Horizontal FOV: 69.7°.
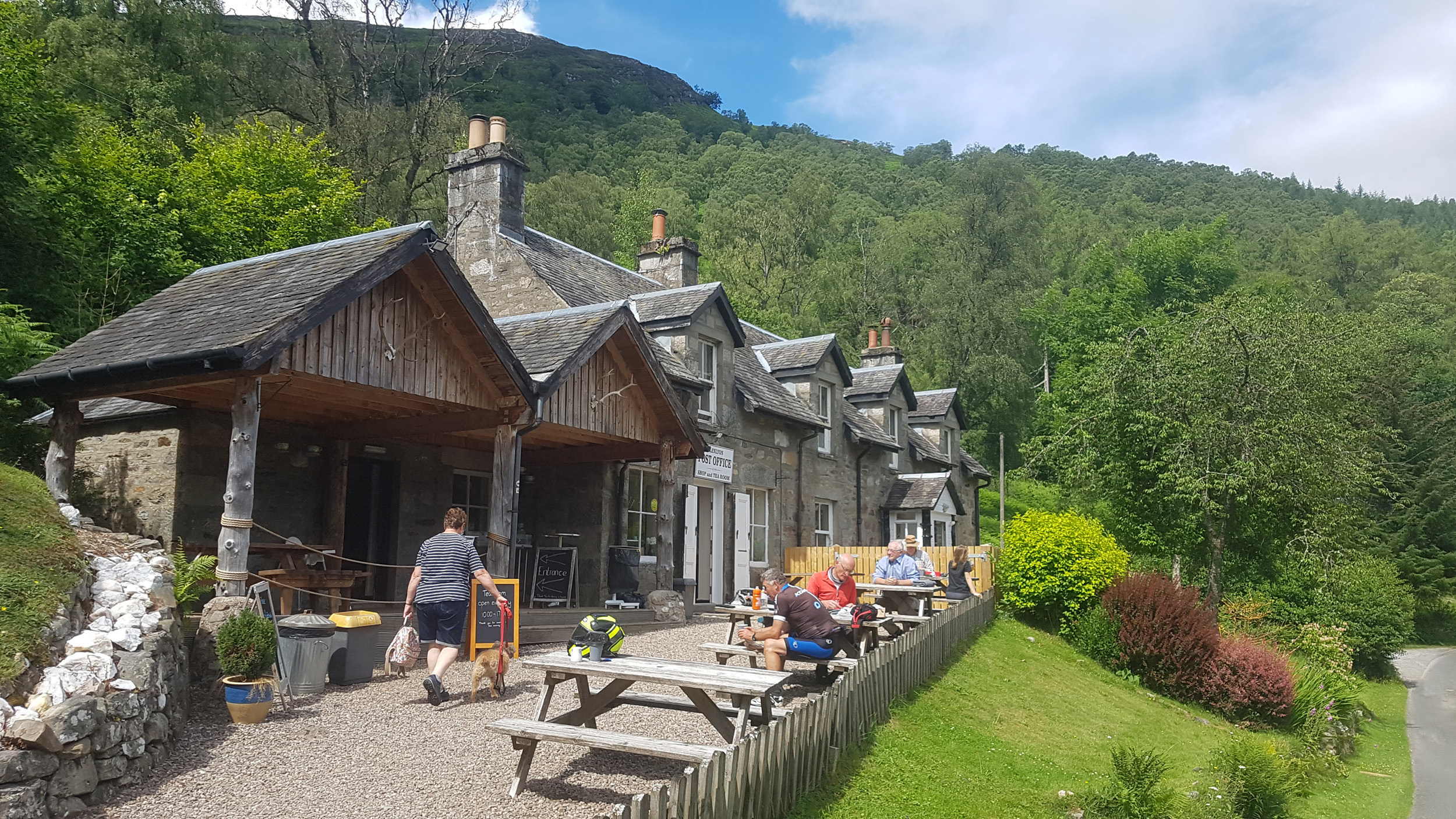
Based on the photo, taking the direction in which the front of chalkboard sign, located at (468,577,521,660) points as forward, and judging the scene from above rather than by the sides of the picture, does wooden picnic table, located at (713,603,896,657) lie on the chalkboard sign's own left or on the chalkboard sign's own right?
on the chalkboard sign's own left

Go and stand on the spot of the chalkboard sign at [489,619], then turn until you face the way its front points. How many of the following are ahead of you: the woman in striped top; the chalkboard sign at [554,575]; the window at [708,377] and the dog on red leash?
2

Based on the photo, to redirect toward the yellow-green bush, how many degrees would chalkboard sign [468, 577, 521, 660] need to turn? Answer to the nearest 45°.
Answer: approximately 135° to its left

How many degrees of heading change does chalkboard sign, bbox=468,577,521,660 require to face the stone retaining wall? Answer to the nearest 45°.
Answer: approximately 45° to its right

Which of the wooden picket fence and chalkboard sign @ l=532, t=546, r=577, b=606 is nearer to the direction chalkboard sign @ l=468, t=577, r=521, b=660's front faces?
the wooden picket fence

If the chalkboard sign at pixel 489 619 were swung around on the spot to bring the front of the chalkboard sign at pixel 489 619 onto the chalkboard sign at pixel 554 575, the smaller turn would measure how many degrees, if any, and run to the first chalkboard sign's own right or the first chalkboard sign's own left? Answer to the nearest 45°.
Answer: approximately 180°

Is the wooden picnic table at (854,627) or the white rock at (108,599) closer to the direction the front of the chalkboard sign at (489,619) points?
the white rock

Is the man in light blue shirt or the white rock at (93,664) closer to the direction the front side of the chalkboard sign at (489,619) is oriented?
the white rock

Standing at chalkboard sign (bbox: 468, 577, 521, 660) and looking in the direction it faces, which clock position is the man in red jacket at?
The man in red jacket is roughly at 9 o'clock from the chalkboard sign.

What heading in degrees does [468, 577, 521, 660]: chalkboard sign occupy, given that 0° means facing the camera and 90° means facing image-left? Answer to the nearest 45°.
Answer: approximately 0°

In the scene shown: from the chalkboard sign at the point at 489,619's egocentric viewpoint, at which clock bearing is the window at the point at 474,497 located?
The window is roughly at 6 o'clock from the chalkboard sign.

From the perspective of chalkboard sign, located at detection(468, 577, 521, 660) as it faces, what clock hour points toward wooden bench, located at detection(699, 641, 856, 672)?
The wooden bench is roughly at 10 o'clock from the chalkboard sign.

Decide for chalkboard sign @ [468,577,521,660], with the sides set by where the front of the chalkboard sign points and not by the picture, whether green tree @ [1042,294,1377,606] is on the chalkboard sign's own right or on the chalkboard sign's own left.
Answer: on the chalkboard sign's own left

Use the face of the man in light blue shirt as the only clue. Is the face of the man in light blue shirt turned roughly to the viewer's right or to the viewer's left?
to the viewer's left
